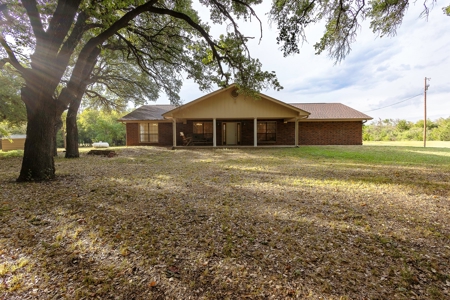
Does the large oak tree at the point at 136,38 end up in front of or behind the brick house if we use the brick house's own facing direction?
in front

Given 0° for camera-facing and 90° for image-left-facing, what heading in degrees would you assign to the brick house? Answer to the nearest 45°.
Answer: approximately 0°
